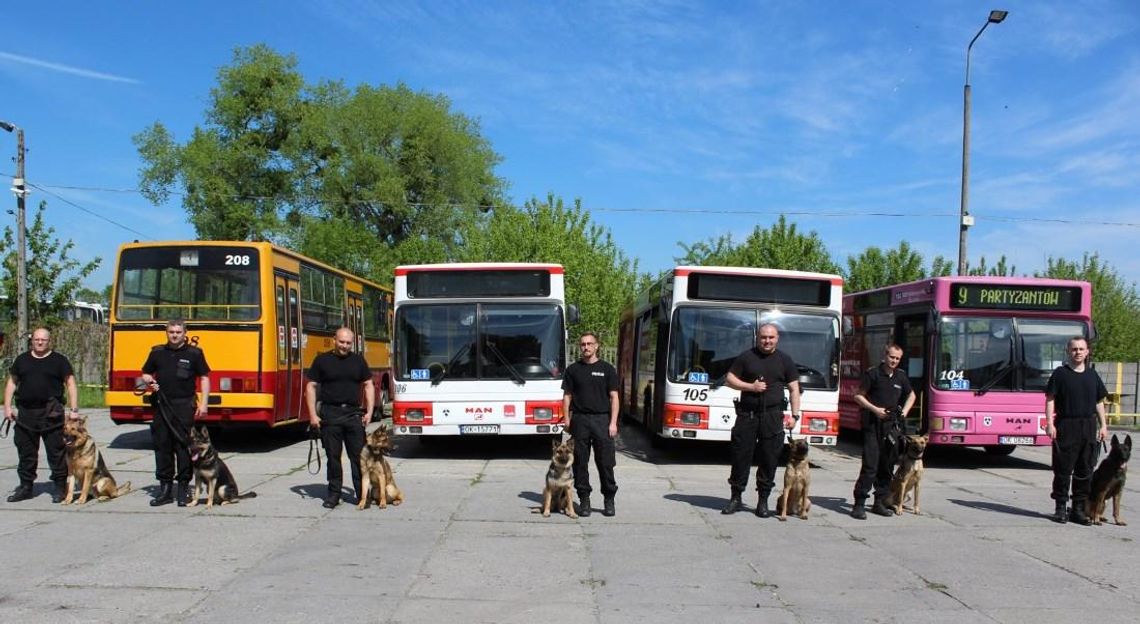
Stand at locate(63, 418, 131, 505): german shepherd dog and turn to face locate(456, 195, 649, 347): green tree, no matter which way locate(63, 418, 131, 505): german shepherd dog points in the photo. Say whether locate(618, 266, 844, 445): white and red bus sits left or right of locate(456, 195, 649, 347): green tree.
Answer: right

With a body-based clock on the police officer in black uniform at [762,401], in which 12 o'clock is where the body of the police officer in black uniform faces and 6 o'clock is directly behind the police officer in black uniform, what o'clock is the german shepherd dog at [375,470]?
The german shepherd dog is roughly at 3 o'clock from the police officer in black uniform.

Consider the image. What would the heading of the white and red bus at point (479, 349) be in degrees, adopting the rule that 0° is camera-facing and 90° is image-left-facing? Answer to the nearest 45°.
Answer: approximately 0°

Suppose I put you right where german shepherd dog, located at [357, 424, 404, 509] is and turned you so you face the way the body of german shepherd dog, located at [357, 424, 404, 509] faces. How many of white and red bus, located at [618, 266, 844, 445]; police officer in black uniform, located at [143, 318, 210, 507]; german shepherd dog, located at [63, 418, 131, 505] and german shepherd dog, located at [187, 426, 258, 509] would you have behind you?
1

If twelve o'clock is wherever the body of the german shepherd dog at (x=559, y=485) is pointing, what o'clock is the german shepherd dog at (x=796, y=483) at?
the german shepherd dog at (x=796, y=483) is roughly at 9 o'clock from the german shepherd dog at (x=559, y=485).

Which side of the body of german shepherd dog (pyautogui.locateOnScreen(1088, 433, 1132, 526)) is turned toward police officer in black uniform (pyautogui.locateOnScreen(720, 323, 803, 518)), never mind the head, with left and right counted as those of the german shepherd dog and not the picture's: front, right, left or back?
right
